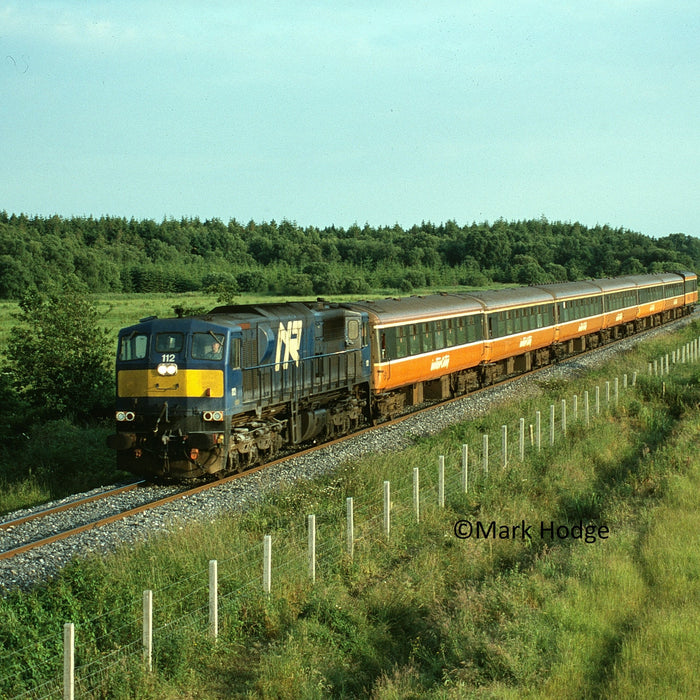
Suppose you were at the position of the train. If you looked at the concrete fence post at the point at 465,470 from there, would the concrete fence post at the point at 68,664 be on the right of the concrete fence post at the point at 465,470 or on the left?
right

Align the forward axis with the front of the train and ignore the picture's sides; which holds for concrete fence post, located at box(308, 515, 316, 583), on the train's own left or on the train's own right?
on the train's own left

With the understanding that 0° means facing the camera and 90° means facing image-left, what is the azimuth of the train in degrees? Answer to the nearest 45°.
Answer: approximately 45°

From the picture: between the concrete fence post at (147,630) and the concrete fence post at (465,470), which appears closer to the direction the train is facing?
the concrete fence post at (147,630)

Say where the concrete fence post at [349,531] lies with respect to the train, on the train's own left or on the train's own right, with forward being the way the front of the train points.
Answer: on the train's own left

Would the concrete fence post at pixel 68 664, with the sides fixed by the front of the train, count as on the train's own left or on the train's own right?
on the train's own left

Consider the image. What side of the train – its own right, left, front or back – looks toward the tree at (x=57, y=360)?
right

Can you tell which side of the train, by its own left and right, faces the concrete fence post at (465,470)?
left

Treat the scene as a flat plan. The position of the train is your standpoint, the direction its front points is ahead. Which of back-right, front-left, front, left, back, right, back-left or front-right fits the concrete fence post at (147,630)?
front-left

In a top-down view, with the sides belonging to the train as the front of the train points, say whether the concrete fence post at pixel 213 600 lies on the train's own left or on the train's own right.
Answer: on the train's own left
